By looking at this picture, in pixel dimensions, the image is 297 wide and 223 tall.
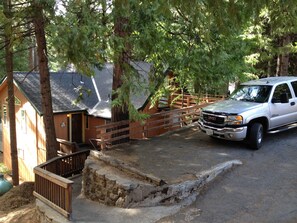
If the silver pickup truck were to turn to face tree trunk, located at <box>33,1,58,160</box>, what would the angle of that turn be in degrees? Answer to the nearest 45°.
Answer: approximately 45° to its right

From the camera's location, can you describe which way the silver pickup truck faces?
facing the viewer and to the left of the viewer

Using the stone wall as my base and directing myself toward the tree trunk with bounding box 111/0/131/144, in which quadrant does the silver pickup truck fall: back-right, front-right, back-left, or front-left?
front-right

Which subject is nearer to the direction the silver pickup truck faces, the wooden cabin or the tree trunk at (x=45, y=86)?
the tree trunk

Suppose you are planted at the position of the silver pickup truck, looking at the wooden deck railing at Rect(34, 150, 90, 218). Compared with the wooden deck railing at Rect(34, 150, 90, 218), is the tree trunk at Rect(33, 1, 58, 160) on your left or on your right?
right

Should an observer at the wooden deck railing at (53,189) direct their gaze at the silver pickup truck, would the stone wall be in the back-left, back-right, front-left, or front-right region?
front-right

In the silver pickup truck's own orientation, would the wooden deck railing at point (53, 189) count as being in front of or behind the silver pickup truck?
in front

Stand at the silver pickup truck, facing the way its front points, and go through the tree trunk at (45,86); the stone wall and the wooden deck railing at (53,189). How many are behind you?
0

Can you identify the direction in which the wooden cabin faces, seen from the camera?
facing the viewer and to the right of the viewer

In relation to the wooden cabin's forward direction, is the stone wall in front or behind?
in front

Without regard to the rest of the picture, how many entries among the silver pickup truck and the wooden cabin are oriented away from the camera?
0

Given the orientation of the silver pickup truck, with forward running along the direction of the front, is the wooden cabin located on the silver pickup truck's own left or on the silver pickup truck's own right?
on the silver pickup truck's own right
